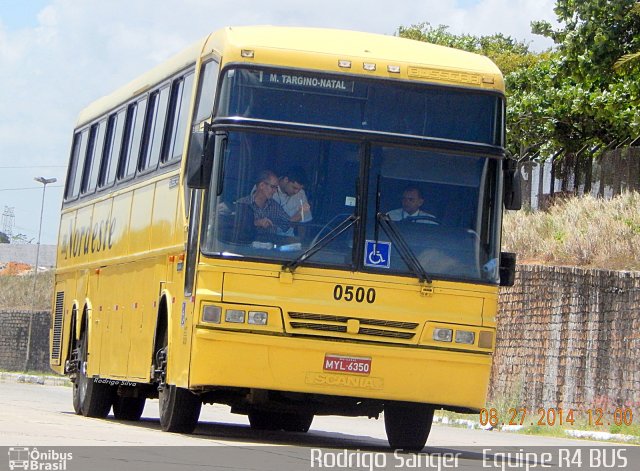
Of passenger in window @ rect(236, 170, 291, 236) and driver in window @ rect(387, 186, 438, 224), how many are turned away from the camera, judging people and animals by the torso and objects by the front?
0

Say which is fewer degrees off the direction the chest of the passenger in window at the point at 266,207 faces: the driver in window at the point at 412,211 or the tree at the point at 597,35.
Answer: the driver in window

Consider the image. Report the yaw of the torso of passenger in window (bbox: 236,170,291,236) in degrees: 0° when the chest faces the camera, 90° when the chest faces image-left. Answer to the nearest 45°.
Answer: approximately 315°

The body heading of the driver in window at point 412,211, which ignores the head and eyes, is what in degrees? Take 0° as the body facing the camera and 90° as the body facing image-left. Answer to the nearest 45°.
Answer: approximately 0°

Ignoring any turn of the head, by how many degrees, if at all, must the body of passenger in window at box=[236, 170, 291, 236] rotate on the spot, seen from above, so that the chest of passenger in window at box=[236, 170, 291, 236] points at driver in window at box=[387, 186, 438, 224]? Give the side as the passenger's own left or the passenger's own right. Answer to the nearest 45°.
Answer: approximately 45° to the passenger's own left

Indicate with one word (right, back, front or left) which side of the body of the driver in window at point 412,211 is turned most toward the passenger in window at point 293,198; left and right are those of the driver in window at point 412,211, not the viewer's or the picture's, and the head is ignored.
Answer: right

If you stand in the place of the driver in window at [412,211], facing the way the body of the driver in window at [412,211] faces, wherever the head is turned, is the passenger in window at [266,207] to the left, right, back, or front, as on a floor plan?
right

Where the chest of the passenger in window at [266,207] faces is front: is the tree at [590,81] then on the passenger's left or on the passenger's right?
on the passenger's left

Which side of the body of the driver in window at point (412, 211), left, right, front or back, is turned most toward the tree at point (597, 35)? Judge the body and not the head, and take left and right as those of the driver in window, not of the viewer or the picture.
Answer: back

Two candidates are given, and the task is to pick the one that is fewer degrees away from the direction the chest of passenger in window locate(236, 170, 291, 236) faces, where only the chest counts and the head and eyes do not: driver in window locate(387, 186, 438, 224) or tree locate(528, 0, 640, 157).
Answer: the driver in window
